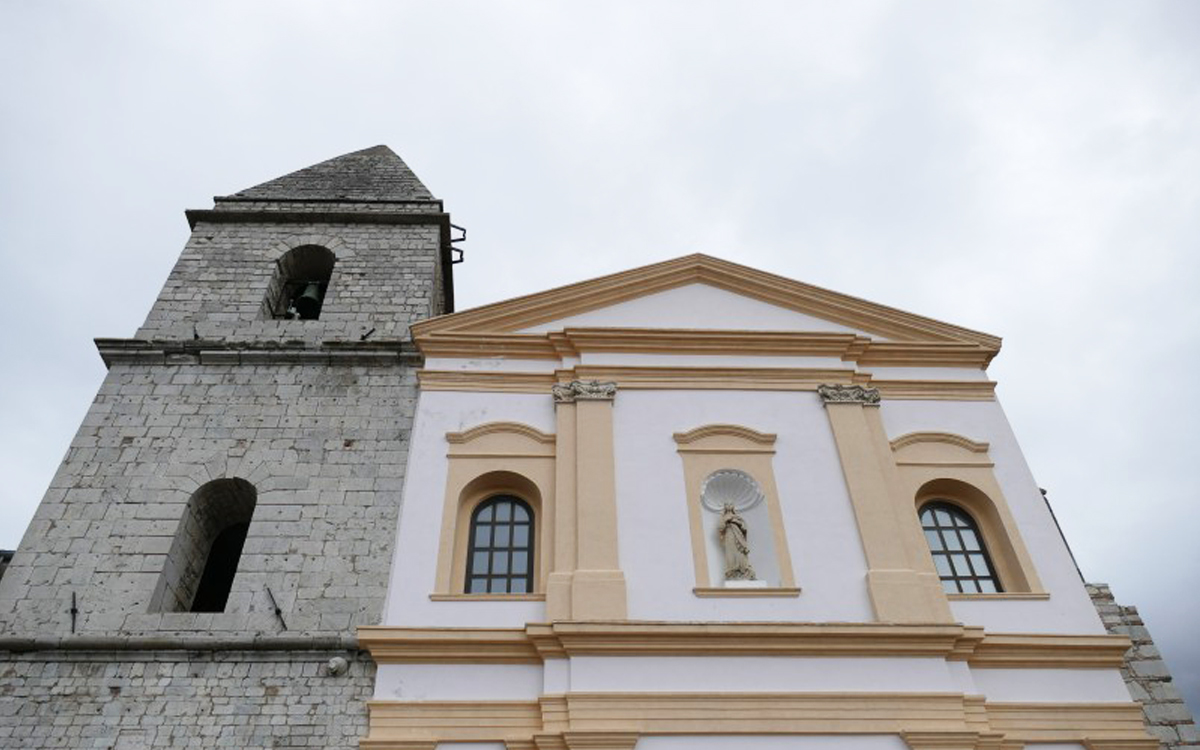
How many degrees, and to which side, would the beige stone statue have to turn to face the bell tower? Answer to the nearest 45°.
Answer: approximately 90° to its right

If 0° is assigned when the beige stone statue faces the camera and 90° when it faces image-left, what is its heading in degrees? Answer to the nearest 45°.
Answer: approximately 0°
